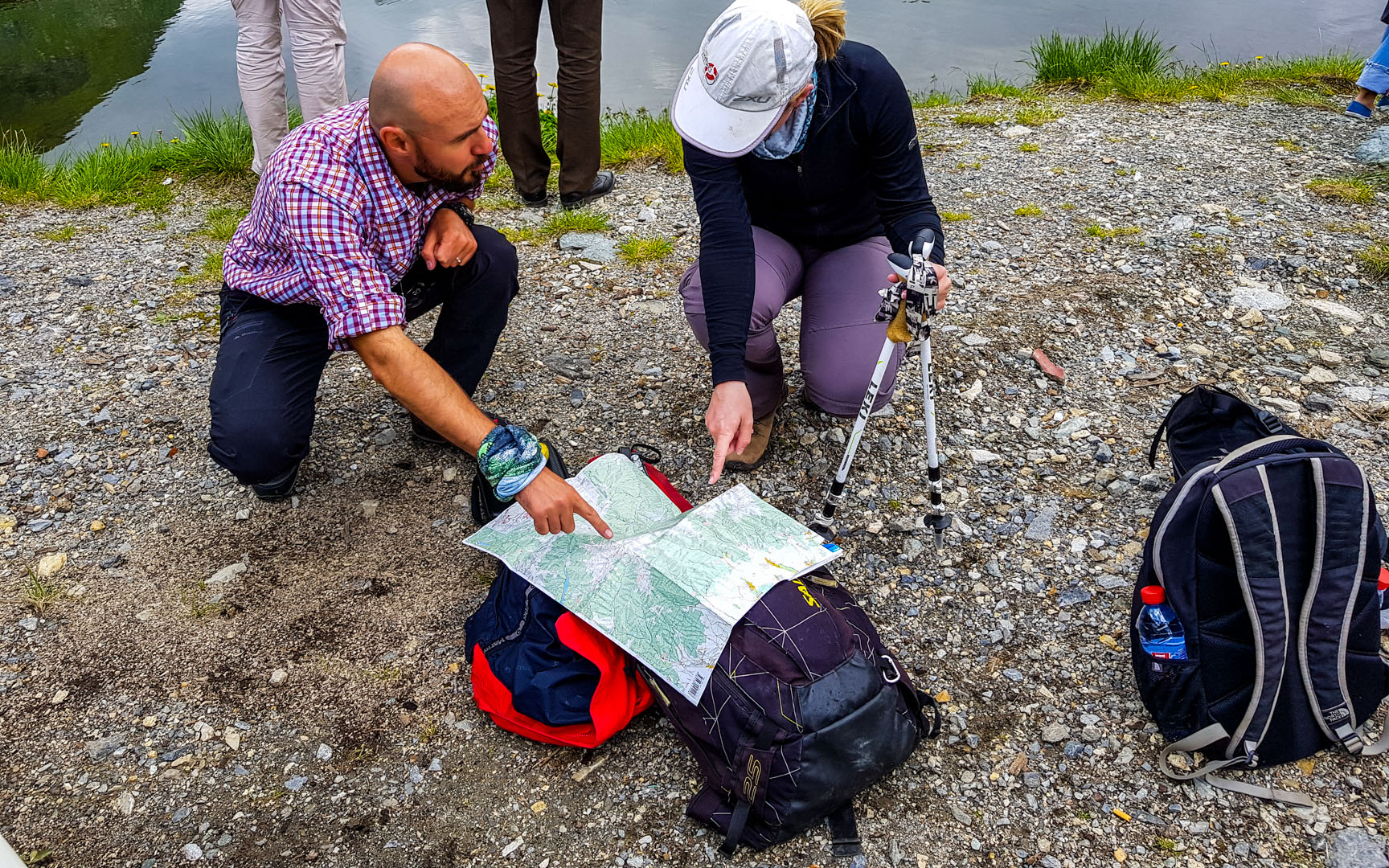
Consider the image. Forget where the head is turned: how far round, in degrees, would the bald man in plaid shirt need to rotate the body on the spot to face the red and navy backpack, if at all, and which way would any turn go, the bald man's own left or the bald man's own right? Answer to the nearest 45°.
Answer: approximately 45° to the bald man's own right

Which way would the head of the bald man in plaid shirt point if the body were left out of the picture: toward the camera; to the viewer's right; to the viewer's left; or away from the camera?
to the viewer's right

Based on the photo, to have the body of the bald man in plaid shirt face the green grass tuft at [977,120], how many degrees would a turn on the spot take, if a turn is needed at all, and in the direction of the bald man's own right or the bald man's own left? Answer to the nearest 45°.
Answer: approximately 90° to the bald man's own left

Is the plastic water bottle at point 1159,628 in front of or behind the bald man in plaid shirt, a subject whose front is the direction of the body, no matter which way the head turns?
in front

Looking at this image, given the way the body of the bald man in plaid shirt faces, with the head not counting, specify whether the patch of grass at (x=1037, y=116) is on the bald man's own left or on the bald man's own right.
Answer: on the bald man's own left

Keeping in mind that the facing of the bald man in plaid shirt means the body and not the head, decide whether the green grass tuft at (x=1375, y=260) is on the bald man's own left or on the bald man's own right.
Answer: on the bald man's own left

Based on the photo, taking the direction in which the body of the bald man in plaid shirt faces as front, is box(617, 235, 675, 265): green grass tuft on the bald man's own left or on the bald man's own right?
on the bald man's own left

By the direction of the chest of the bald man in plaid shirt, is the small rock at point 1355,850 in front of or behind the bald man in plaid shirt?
in front

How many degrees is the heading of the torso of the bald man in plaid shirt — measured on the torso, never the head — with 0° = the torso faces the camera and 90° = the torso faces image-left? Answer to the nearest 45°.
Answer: approximately 315°

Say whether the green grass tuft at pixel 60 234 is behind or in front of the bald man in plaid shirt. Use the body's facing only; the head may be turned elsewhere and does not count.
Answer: behind

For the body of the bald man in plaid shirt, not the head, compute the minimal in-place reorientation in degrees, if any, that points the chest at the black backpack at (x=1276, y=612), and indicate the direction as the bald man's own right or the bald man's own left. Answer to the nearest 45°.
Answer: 0° — they already face it
